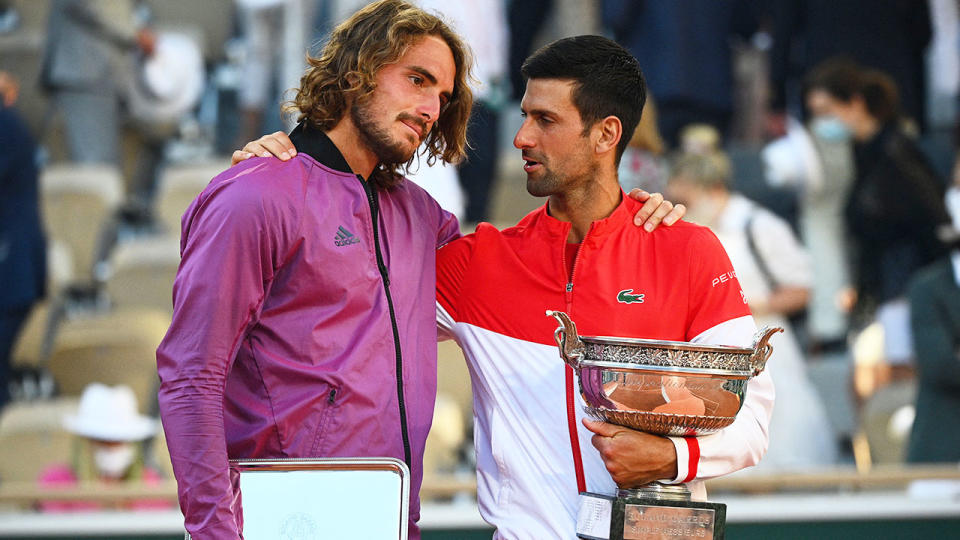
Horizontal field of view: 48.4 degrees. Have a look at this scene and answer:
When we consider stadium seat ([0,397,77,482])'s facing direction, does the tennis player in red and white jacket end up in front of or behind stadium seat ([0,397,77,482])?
in front

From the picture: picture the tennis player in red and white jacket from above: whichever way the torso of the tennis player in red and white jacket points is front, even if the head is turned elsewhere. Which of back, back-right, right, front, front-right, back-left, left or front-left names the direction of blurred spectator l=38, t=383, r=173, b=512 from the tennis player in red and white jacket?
back-right

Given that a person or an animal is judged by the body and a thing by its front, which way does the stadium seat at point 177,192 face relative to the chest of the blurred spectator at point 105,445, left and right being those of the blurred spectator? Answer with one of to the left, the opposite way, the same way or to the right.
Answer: the same way

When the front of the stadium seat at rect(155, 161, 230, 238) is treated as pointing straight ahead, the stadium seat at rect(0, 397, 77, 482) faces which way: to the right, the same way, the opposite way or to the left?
the same way

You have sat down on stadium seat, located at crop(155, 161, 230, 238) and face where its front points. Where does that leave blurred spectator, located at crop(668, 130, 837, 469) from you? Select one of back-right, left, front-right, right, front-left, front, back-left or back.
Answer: front-left

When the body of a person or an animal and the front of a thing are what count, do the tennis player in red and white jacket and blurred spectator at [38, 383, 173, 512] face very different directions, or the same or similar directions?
same or similar directions

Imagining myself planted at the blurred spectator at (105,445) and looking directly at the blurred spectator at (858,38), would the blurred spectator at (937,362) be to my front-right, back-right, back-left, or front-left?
front-right

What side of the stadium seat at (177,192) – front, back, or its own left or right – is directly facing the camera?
front

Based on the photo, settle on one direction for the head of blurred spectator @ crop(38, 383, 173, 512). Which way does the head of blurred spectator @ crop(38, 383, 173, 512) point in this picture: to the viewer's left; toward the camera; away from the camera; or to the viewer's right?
toward the camera

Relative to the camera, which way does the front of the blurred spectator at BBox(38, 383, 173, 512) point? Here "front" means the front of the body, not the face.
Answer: toward the camera

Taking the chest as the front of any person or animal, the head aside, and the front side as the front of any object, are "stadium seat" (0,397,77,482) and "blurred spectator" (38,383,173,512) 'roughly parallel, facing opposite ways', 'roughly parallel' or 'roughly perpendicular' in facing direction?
roughly parallel

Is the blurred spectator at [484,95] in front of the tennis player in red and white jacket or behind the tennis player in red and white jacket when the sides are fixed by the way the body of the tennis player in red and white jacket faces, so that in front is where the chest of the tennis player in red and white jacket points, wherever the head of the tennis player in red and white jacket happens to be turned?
behind
